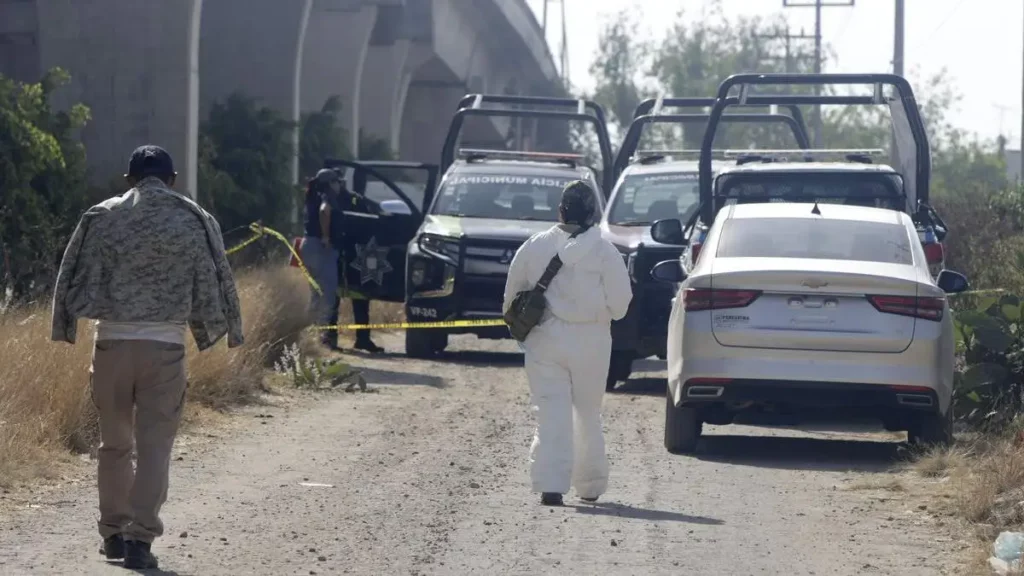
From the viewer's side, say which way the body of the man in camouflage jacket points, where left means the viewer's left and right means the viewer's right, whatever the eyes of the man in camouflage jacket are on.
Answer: facing away from the viewer

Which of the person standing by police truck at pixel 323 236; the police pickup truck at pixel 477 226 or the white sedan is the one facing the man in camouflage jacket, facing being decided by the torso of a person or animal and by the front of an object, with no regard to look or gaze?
the police pickup truck

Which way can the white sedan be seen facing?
away from the camera

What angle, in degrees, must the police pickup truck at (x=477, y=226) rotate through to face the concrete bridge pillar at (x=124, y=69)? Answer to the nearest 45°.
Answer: approximately 135° to its right

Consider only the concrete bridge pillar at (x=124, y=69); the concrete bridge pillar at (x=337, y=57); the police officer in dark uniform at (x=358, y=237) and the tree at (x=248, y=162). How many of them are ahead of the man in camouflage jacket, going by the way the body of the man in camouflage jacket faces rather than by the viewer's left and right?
4

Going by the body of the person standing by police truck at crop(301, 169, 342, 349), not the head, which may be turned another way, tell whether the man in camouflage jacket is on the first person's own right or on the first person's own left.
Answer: on the first person's own right

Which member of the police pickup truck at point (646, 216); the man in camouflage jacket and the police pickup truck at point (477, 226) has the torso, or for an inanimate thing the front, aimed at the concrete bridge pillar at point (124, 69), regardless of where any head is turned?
the man in camouflage jacket

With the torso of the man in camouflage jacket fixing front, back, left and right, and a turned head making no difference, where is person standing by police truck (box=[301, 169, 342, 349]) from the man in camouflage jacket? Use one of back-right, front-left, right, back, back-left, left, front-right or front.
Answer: front

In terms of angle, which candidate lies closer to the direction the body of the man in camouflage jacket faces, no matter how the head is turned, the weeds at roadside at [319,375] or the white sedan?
the weeds at roadside

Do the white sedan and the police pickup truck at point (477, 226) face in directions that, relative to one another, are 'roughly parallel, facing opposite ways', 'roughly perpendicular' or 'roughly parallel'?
roughly parallel, facing opposite ways

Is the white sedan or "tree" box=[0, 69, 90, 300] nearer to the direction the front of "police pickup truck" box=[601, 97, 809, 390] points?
the white sedan

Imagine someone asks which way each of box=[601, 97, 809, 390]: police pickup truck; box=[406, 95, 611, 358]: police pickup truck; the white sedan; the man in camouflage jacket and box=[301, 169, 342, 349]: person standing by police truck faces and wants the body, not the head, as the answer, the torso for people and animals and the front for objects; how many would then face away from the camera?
2

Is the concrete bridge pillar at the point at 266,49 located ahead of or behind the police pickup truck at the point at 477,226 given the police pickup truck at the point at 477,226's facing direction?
behind

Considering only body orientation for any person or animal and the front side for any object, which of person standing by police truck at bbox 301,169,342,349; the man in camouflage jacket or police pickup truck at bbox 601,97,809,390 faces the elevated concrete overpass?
the man in camouflage jacket
